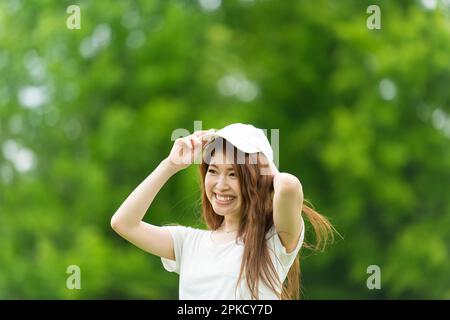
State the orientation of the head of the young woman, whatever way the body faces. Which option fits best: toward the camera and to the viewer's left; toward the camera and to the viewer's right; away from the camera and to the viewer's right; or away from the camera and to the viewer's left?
toward the camera and to the viewer's left

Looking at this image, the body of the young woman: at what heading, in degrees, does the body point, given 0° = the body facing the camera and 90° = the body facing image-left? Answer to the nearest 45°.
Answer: approximately 45°
